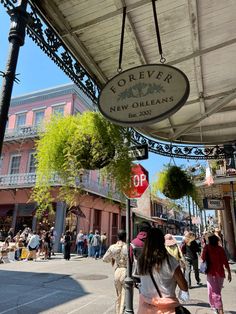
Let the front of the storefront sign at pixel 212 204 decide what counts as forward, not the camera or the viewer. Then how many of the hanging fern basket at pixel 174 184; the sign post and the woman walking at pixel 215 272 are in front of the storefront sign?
3

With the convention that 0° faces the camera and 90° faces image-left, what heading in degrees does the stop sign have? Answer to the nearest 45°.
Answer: approximately 0°

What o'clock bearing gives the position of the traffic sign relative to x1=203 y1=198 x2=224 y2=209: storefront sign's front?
The traffic sign is roughly at 12 o'clock from the storefront sign.

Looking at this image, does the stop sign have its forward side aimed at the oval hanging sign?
yes

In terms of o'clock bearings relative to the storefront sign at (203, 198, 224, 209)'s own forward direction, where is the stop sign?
The stop sign is roughly at 12 o'clock from the storefront sign.

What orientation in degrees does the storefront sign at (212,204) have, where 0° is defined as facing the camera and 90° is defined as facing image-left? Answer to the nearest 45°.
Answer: approximately 0°

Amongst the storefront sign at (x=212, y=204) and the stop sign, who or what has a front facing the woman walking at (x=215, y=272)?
the storefront sign

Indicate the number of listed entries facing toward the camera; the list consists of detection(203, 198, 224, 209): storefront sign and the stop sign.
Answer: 2

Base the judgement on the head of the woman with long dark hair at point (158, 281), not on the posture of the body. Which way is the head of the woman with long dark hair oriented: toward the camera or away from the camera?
away from the camera

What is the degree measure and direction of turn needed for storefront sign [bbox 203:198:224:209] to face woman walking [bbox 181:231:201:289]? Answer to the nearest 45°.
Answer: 0° — it already faces them
